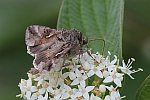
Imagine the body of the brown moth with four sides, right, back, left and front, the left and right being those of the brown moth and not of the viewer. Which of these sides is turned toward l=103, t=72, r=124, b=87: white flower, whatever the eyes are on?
front

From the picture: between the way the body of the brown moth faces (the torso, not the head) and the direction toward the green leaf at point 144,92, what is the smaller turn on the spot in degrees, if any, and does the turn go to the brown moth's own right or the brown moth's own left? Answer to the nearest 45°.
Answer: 0° — it already faces it

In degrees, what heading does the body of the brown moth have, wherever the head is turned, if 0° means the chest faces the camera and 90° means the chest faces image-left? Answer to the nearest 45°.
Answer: approximately 270°
